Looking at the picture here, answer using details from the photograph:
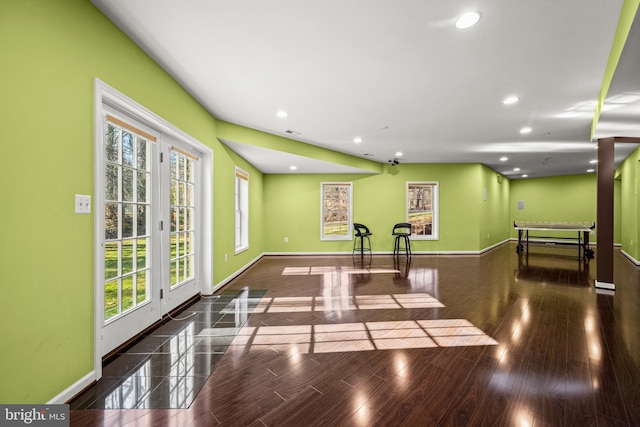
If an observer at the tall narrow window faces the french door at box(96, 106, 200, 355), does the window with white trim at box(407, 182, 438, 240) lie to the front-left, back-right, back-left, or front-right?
back-left

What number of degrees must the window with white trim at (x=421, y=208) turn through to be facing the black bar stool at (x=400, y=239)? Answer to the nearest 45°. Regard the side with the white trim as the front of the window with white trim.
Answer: approximately 45° to its right

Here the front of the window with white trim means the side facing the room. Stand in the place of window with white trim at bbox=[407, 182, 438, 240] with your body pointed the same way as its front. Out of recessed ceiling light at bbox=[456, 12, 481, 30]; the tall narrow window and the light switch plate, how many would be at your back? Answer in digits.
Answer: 0

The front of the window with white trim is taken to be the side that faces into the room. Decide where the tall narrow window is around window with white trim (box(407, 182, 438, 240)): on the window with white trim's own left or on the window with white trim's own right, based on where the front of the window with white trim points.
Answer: on the window with white trim's own right

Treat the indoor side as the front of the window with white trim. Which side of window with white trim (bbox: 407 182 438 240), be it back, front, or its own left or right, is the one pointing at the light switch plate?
front

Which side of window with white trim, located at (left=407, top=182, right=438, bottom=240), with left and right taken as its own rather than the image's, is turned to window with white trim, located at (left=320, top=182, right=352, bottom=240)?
right

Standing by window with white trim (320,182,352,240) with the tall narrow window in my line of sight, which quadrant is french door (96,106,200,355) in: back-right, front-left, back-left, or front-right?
front-left

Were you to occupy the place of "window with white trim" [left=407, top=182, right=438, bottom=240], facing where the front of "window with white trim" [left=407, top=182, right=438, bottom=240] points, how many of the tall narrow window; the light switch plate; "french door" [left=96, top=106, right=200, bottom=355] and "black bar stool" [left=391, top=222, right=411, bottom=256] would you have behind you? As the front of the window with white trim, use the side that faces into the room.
0

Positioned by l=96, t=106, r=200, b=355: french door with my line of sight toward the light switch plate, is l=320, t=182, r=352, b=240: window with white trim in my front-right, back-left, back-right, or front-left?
back-left

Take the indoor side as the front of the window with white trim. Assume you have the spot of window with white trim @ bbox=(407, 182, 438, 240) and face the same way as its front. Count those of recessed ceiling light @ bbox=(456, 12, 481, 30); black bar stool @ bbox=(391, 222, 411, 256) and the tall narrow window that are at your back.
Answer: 0

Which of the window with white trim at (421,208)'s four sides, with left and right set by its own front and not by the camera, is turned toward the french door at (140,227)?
front

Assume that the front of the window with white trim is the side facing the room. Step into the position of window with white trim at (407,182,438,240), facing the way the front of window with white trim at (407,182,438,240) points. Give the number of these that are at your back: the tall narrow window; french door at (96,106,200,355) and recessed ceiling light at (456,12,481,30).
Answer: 0

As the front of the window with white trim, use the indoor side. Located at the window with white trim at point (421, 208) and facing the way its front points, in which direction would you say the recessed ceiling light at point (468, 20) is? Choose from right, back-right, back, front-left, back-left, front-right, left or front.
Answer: front

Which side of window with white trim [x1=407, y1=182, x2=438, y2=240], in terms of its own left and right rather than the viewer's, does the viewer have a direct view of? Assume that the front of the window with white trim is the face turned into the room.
front

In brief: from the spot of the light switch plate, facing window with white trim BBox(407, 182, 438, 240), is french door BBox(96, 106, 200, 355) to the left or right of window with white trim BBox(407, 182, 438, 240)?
left

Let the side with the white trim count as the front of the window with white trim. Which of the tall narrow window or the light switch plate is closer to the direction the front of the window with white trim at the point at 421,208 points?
the light switch plate
